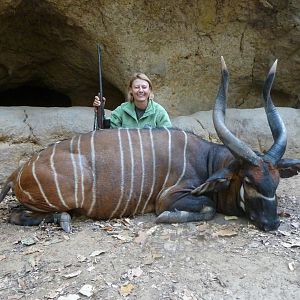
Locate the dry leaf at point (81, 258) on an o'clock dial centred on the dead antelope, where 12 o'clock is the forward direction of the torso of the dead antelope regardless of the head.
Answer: The dry leaf is roughly at 4 o'clock from the dead antelope.

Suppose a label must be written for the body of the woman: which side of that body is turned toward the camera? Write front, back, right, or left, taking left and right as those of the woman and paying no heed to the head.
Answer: front

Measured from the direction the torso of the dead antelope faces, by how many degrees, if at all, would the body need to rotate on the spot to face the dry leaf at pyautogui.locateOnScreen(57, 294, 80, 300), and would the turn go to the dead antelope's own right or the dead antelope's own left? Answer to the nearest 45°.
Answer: approximately 90° to the dead antelope's own right

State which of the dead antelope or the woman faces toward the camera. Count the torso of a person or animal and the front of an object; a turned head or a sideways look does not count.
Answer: the woman

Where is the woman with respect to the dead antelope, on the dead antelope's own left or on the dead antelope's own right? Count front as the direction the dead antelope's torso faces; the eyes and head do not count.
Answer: on the dead antelope's own left

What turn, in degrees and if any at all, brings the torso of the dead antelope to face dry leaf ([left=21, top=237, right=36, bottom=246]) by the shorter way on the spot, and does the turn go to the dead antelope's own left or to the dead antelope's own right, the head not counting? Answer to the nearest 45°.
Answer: approximately 135° to the dead antelope's own right

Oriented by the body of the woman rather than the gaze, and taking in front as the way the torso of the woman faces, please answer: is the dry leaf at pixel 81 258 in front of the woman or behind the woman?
in front

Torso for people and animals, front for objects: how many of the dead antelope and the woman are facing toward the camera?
1

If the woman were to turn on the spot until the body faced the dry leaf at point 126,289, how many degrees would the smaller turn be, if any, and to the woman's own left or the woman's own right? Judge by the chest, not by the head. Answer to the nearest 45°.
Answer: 0° — they already face it

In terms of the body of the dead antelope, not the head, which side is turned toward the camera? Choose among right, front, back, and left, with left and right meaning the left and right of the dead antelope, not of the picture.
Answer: right

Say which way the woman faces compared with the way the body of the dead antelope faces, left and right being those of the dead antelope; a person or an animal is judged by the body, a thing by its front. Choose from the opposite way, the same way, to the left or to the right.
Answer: to the right

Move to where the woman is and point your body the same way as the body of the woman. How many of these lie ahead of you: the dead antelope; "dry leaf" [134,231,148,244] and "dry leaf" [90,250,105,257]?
3

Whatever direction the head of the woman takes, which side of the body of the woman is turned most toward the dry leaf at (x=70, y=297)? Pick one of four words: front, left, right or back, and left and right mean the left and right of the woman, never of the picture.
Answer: front

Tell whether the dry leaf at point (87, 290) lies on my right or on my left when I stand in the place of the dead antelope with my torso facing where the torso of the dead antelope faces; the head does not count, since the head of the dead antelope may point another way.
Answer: on my right

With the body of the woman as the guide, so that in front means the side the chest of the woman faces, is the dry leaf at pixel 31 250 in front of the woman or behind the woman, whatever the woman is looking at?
in front

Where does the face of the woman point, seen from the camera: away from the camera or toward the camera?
toward the camera
